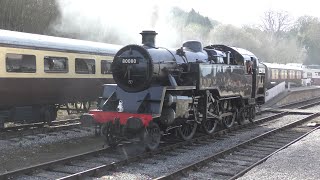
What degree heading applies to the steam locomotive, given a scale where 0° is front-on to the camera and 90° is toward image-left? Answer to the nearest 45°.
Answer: approximately 45°

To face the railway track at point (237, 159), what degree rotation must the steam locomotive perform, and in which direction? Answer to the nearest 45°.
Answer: approximately 90° to its left

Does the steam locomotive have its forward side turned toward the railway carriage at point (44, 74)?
no

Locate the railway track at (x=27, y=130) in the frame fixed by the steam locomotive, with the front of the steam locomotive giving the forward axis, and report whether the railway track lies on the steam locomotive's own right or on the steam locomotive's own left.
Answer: on the steam locomotive's own right
